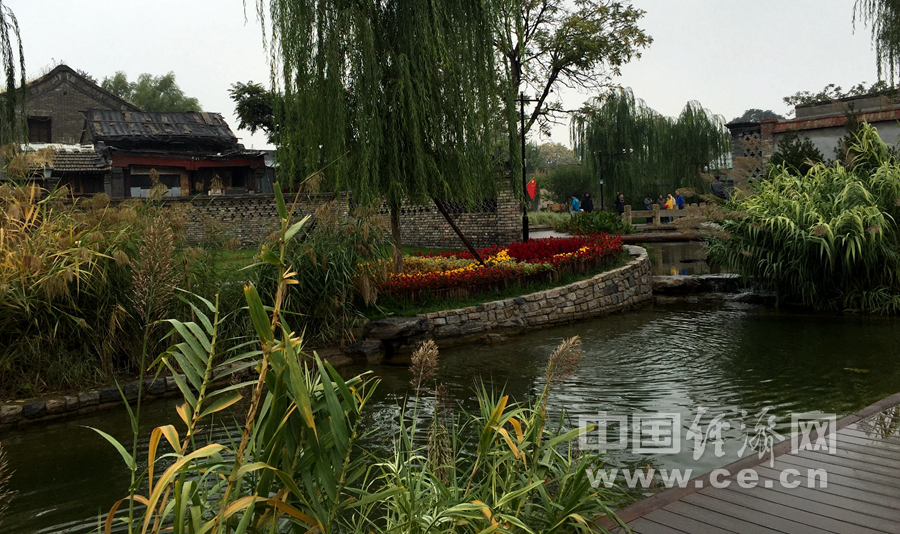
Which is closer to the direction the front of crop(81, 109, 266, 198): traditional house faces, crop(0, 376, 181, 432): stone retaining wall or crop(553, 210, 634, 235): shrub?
the stone retaining wall

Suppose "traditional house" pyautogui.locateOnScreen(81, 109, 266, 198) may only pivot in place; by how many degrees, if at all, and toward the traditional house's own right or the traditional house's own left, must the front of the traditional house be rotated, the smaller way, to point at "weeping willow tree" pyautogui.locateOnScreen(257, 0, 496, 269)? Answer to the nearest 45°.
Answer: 0° — it already faces it

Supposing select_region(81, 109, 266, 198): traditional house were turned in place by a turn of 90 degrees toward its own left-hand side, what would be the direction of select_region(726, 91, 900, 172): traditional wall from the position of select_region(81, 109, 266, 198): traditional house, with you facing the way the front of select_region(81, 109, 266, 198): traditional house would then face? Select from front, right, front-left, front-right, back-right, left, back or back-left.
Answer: front-right

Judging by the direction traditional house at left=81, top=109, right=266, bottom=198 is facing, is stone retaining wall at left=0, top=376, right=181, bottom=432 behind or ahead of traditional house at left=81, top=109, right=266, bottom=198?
ahead

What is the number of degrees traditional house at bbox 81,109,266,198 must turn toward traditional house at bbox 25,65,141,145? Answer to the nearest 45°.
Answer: approximately 135° to its right

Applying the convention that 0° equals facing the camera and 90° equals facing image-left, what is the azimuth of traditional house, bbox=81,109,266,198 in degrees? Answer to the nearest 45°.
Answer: approximately 0°

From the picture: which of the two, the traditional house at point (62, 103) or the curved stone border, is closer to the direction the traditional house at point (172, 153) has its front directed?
the curved stone border

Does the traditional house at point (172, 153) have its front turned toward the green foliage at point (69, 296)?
yes

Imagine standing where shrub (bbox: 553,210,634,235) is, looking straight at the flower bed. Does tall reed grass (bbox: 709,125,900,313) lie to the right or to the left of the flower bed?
left

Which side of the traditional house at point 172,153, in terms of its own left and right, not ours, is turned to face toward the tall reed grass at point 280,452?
front

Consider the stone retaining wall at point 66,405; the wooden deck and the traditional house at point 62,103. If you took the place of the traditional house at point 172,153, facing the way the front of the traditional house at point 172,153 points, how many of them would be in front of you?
2

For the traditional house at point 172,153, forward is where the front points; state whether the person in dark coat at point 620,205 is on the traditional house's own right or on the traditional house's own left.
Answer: on the traditional house's own left

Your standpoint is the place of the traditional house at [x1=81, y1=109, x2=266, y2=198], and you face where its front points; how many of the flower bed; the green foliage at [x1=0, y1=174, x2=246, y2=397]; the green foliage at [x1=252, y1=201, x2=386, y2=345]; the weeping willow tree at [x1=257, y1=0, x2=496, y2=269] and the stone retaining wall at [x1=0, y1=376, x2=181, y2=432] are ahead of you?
5

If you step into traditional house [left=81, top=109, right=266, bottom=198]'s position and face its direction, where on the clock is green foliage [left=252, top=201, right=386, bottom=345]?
The green foliage is roughly at 12 o'clock from the traditional house.

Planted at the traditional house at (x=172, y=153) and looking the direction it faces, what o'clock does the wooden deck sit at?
The wooden deck is roughly at 12 o'clock from the traditional house.

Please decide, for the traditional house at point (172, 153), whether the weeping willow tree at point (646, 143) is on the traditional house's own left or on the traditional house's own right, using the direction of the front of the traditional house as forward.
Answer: on the traditional house's own left
